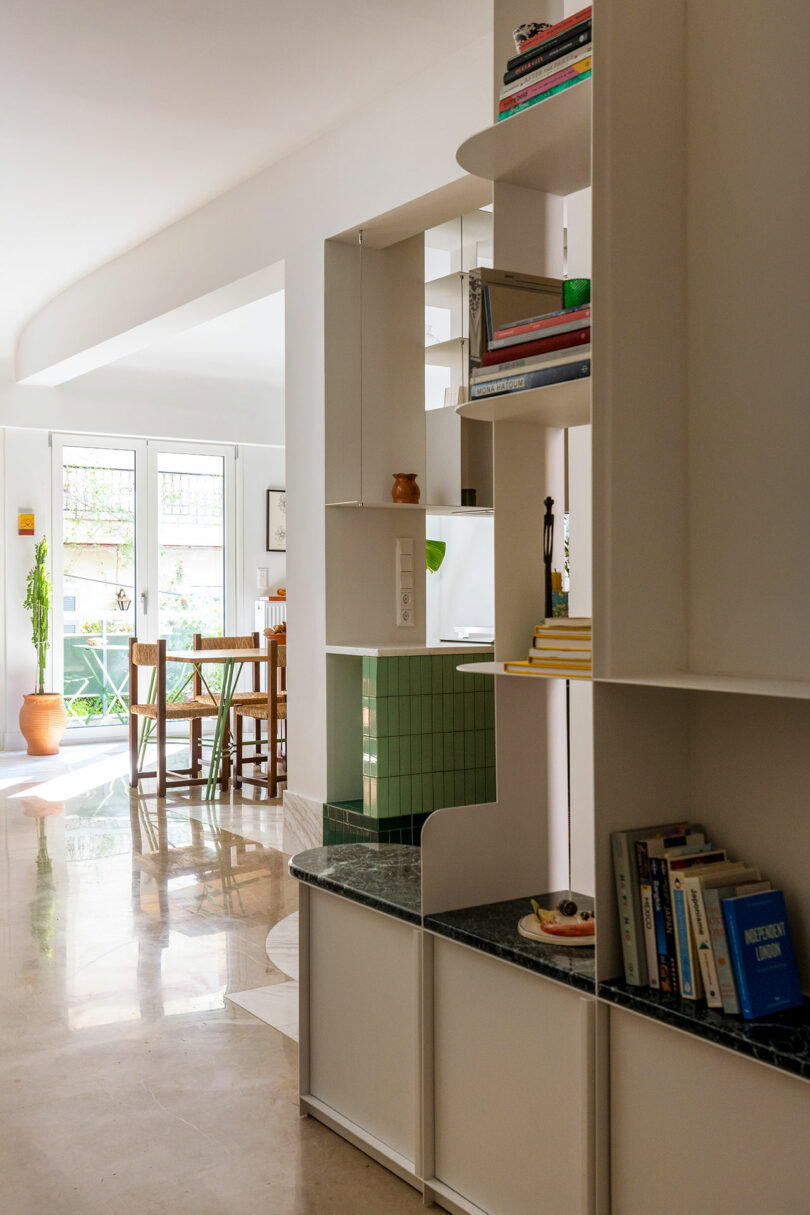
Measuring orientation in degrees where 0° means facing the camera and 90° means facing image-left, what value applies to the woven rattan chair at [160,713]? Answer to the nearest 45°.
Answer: approximately 225°

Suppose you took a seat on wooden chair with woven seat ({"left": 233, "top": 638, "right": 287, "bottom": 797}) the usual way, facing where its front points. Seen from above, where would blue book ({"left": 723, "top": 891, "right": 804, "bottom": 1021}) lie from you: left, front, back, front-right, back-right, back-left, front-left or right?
back-left

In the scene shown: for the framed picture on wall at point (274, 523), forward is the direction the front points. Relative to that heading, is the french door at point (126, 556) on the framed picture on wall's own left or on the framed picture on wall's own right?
on the framed picture on wall's own right

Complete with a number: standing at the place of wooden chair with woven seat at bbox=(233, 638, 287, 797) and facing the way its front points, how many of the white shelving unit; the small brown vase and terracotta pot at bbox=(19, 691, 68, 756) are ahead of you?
1

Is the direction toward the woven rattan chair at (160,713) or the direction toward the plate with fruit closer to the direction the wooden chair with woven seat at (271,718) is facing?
the woven rattan chair

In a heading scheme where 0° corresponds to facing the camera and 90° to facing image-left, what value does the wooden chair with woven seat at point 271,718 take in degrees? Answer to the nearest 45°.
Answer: approximately 135°

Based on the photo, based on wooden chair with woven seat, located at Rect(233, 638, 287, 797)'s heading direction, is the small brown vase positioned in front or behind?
behind

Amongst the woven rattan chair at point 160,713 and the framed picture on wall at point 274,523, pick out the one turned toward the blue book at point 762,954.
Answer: the framed picture on wall
